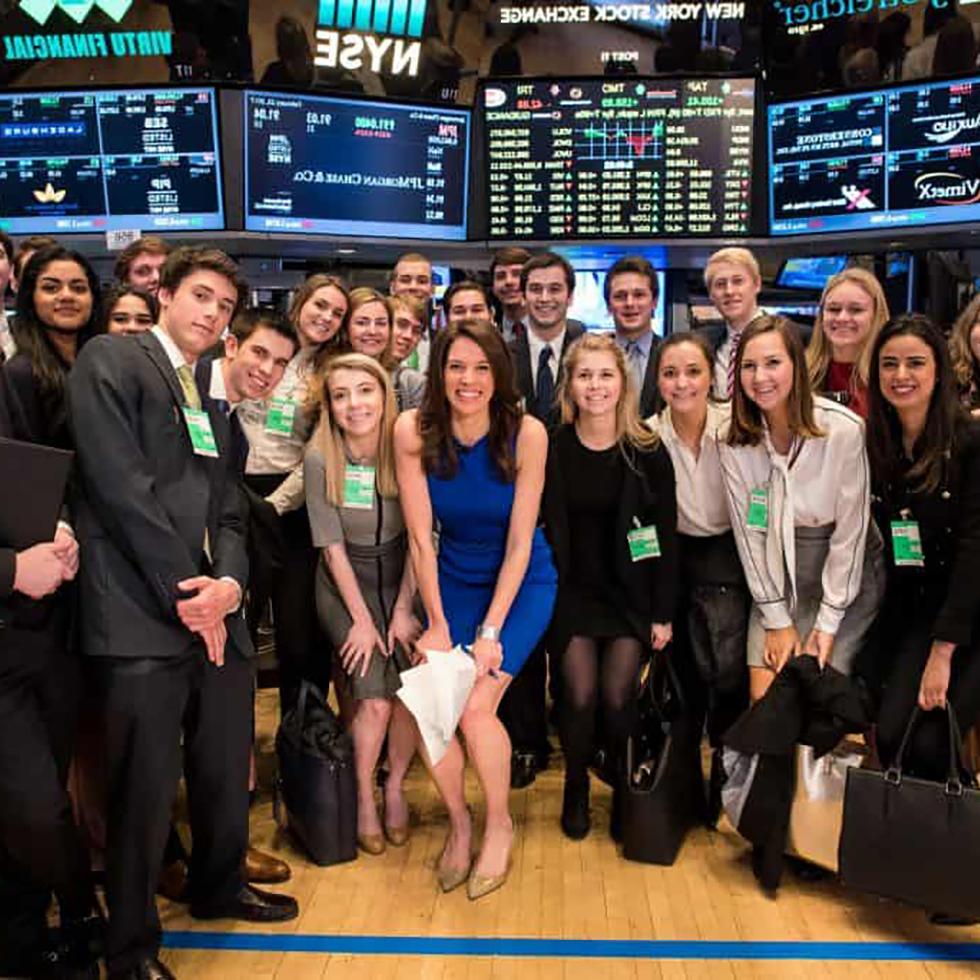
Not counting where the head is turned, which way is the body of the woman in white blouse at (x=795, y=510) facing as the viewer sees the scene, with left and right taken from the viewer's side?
facing the viewer and to the left of the viewer

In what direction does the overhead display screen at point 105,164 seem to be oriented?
toward the camera

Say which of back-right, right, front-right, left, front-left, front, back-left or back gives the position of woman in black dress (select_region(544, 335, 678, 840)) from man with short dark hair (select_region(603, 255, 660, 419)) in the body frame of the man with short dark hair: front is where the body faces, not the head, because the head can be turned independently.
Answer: front

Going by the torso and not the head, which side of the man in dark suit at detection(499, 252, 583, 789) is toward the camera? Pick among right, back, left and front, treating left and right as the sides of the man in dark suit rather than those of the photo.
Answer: front

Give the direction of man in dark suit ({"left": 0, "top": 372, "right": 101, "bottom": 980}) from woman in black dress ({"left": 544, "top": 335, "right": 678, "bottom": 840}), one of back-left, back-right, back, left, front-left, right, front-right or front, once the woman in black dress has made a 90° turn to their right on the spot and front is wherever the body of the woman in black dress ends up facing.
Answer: front-left

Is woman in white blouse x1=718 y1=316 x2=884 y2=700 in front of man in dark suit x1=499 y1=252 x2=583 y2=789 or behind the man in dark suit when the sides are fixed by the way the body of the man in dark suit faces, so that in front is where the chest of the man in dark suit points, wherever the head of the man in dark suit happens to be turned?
in front

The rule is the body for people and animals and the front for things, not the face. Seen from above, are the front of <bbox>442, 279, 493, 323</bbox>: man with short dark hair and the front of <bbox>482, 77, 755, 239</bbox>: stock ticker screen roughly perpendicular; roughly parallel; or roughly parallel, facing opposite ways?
roughly parallel

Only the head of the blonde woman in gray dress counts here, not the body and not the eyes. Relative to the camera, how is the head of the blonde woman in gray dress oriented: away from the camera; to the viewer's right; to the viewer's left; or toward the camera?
toward the camera

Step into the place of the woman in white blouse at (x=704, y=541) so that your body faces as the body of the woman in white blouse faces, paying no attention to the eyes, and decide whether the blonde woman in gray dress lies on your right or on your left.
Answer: on your right

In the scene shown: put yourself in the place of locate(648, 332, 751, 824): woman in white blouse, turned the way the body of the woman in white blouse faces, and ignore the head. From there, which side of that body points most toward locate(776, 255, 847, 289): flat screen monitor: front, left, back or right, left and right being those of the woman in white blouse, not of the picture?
back

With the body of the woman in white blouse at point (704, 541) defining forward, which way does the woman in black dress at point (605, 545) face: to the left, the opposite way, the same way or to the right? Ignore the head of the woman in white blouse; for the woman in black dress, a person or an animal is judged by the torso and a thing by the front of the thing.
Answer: the same way

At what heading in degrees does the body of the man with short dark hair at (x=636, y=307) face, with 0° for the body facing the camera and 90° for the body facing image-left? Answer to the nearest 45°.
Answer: approximately 0°

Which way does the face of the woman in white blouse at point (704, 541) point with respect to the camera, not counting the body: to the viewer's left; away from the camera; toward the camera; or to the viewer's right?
toward the camera

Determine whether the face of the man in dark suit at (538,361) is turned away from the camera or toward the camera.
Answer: toward the camera

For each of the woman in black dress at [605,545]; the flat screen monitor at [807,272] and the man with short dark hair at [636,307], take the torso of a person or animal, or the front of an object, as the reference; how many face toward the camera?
3

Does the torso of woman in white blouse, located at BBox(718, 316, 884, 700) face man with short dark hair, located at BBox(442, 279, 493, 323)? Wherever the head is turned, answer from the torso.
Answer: no

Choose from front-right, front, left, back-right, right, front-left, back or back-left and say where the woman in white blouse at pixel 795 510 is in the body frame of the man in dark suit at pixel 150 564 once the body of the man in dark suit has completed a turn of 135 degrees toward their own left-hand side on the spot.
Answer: right

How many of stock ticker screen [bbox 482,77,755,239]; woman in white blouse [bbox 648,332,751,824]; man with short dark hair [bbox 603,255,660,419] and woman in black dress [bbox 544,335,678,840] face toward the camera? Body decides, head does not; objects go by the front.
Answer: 4
